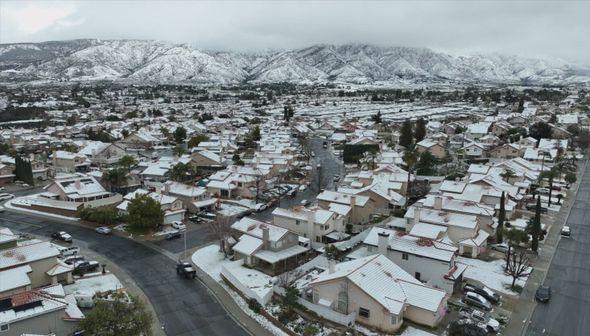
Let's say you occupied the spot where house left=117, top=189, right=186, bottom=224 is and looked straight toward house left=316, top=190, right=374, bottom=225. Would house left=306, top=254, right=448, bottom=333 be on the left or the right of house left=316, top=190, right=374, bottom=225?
right

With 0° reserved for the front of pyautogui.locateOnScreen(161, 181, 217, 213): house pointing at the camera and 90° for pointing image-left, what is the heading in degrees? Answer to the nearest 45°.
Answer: approximately 315°

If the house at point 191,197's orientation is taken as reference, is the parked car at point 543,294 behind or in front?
in front

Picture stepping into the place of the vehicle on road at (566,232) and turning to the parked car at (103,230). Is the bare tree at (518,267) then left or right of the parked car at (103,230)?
left

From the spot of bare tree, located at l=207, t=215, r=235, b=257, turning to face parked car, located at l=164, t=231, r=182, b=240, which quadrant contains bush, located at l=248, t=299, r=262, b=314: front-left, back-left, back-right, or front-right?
back-left

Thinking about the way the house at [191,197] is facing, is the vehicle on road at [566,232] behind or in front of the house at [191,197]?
in front

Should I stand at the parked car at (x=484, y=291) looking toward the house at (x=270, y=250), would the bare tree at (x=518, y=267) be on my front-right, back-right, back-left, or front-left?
back-right

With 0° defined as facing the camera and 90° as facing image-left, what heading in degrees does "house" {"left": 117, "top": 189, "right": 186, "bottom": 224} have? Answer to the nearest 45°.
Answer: approximately 315°
